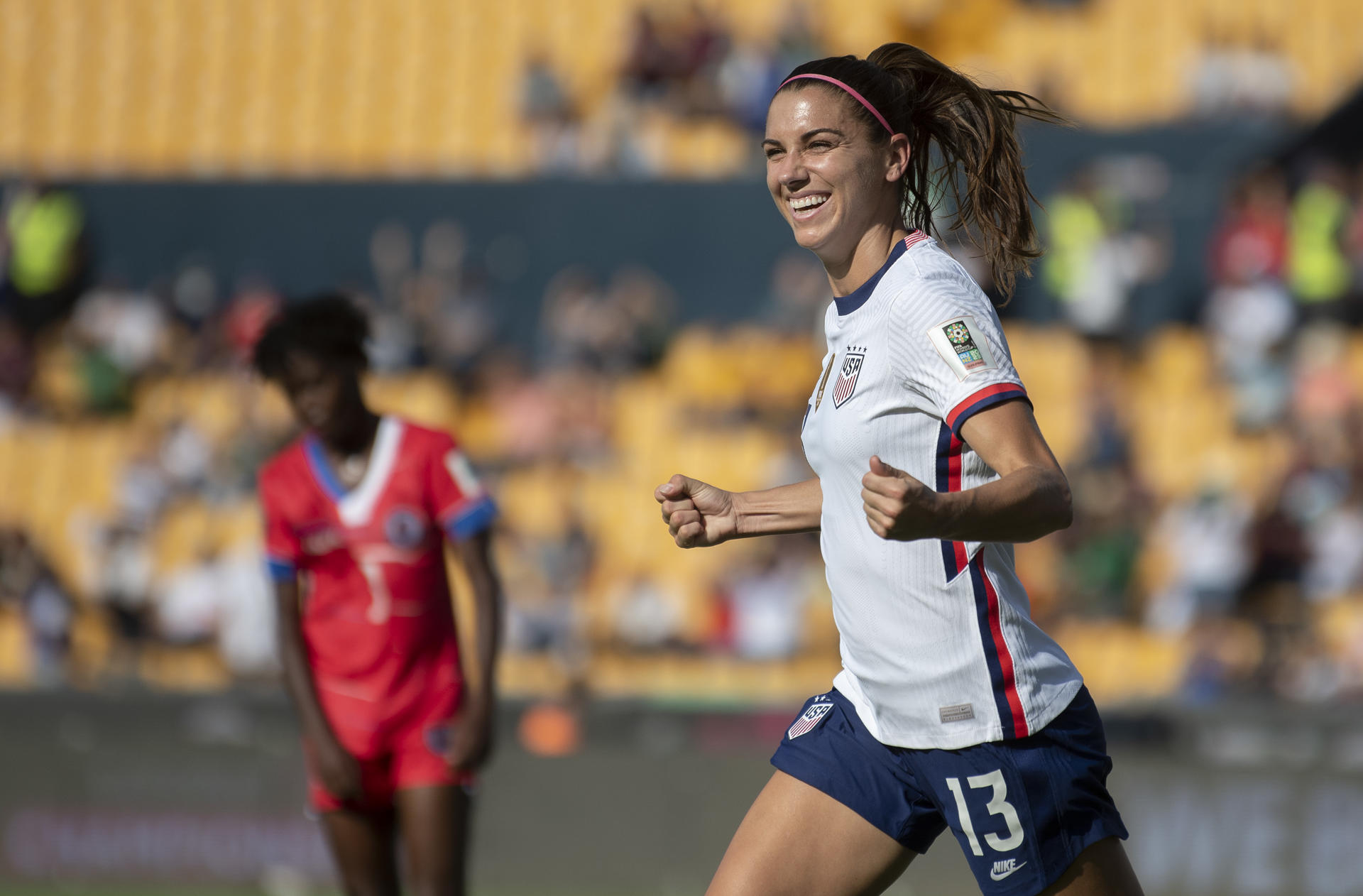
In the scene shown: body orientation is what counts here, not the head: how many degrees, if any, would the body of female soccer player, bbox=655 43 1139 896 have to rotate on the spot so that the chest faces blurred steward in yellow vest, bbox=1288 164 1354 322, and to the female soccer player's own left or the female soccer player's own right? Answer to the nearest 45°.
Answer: approximately 135° to the female soccer player's own right

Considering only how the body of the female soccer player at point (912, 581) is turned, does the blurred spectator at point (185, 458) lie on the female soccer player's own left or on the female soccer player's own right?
on the female soccer player's own right

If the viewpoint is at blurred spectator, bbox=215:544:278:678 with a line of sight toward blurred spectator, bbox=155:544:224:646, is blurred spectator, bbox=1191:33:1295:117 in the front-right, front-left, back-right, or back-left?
back-right

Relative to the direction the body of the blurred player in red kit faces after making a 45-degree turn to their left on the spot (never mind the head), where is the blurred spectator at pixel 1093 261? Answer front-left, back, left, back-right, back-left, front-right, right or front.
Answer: left

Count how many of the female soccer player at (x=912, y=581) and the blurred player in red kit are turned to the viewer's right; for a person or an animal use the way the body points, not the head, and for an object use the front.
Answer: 0

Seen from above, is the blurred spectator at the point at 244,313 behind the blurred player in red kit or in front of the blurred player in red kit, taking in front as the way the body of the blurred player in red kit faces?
behind

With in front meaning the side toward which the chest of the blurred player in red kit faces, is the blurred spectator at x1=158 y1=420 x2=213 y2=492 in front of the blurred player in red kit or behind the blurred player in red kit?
behind

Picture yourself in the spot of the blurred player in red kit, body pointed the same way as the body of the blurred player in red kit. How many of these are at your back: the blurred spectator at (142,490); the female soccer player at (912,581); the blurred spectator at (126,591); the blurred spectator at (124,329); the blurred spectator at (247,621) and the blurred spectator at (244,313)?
5

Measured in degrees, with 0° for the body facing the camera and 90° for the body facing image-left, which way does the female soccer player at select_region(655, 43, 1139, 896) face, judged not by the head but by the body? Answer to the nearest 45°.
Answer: approximately 45°

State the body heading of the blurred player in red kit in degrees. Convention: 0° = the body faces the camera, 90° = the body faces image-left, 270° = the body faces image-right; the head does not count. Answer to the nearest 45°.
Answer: approximately 0°

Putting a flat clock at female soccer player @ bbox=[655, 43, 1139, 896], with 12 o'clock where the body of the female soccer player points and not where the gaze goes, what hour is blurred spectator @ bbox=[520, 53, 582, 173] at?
The blurred spectator is roughly at 4 o'clock from the female soccer player.

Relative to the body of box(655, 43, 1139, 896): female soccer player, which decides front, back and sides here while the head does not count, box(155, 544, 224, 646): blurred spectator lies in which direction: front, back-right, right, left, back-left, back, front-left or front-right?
right

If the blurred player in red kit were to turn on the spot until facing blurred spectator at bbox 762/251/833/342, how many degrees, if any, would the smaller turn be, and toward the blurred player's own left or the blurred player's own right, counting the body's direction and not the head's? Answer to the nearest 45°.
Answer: approximately 135° to the blurred player's own left
